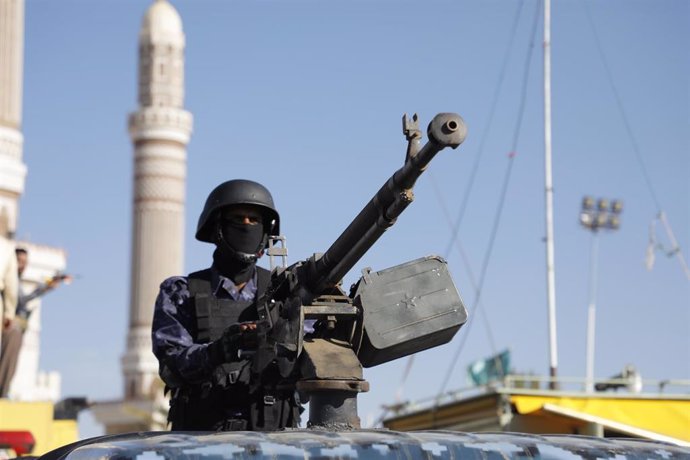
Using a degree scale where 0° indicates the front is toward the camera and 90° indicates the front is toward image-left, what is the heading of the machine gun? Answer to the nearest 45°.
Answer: approximately 315°

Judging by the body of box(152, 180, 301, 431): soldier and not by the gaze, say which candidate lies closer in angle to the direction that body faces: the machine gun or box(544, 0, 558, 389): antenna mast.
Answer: the machine gun

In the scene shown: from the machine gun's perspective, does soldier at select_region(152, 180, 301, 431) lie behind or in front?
behind

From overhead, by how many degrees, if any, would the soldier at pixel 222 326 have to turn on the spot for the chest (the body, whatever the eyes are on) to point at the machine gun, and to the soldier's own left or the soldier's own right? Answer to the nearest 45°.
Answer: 0° — they already face it

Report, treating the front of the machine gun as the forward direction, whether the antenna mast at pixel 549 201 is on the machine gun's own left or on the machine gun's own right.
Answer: on the machine gun's own left
